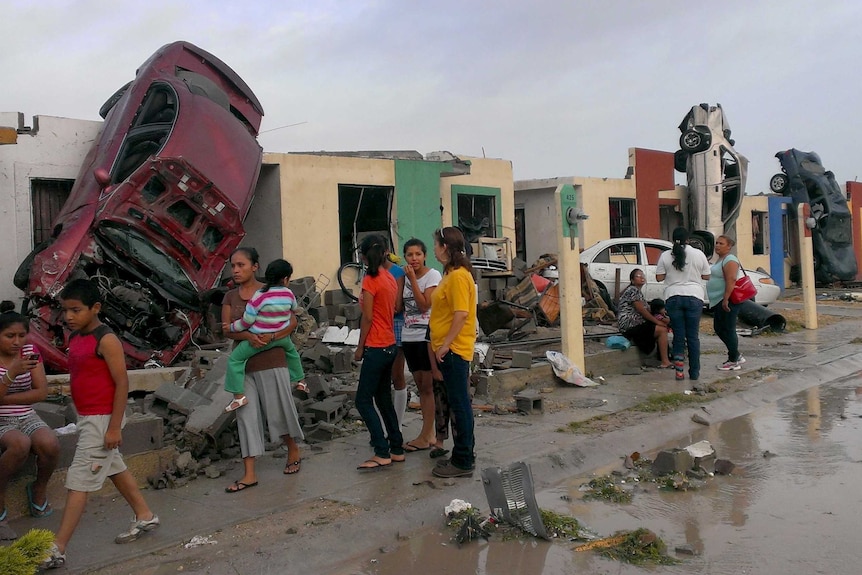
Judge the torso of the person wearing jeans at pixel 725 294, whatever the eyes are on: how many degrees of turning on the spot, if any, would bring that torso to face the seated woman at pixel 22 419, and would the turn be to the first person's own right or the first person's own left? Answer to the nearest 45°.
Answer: approximately 45° to the first person's own left

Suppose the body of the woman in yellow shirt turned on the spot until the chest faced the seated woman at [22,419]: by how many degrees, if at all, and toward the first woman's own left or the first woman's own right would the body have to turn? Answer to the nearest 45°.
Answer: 0° — they already face them

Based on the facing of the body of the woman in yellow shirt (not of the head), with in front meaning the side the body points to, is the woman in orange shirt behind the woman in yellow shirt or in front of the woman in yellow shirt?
in front

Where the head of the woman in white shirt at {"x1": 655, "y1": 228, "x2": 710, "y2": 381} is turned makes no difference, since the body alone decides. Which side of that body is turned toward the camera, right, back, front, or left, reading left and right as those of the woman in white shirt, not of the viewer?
back

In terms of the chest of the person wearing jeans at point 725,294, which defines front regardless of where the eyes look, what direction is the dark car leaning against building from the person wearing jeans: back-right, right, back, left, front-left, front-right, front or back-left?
right

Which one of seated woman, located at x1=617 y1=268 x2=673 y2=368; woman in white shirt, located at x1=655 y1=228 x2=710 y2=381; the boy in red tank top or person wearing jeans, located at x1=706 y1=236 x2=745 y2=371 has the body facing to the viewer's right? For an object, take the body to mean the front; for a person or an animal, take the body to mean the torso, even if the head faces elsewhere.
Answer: the seated woman

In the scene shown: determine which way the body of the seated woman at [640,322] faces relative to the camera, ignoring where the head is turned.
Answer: to the viewer's right
